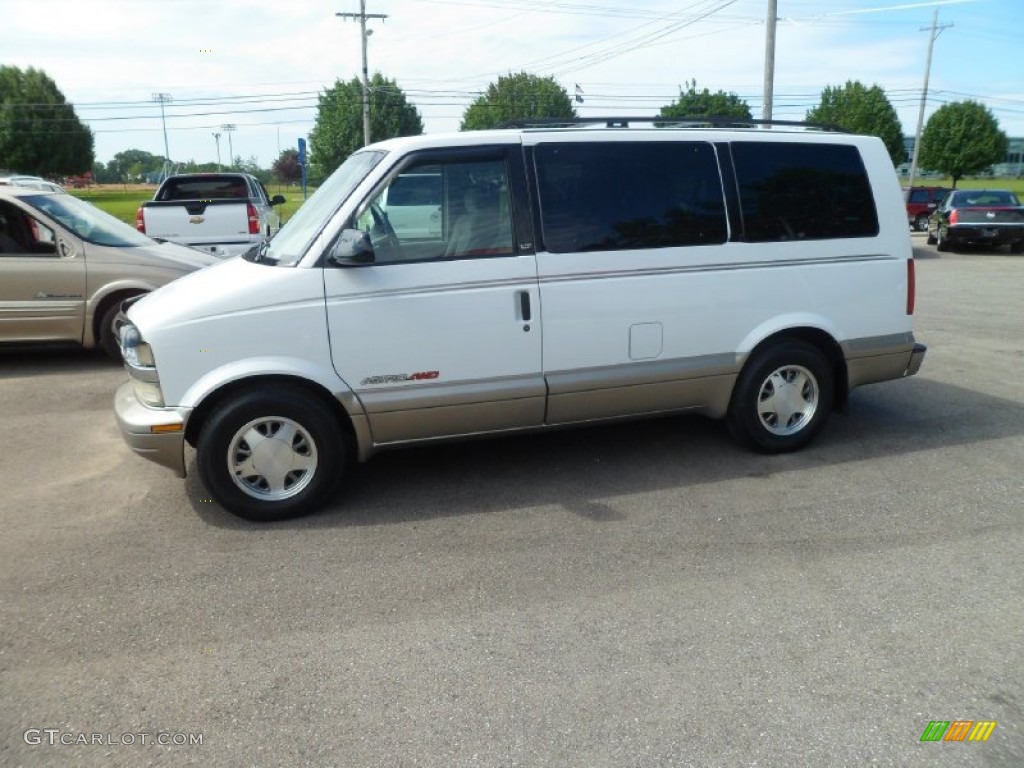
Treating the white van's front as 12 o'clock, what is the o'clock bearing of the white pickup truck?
The white pickup truck is roughly at 2 o'clock from the white van.

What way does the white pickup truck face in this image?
away from the camera

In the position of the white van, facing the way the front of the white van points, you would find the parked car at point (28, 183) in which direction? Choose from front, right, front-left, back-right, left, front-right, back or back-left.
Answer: front-right

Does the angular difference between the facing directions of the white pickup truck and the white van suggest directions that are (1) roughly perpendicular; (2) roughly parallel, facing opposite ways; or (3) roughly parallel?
roughly perpendicular

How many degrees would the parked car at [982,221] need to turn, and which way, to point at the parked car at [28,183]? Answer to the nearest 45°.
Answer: approximately 135° to its left

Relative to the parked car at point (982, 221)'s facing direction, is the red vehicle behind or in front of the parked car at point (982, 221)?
in front

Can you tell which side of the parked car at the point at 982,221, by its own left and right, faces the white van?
back

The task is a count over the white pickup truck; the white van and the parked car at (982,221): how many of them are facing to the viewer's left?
1

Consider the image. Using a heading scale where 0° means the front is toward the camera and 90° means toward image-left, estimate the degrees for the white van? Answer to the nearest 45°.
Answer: approximately 90°

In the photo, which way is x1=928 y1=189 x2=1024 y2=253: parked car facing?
away from the camera

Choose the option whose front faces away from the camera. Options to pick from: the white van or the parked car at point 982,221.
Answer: the parked car

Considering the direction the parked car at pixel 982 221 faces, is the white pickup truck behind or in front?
behind

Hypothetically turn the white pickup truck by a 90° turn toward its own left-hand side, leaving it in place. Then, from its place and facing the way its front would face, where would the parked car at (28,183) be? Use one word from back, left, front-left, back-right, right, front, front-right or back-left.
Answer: front-left
